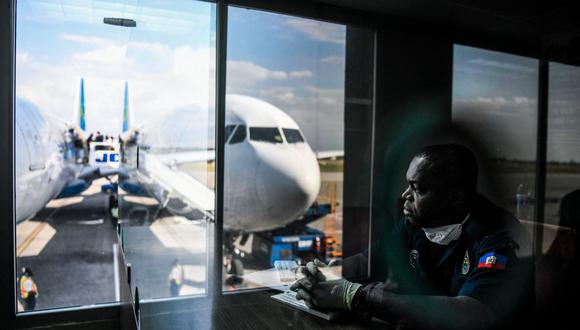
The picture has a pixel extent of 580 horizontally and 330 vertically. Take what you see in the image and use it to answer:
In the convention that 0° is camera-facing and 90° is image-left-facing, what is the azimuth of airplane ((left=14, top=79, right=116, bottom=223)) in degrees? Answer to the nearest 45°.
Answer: approximately 45°

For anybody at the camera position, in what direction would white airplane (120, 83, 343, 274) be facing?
facing the viewer and to the right of the viewer

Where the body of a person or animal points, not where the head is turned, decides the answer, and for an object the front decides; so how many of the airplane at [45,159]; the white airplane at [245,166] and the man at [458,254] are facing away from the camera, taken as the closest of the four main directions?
0

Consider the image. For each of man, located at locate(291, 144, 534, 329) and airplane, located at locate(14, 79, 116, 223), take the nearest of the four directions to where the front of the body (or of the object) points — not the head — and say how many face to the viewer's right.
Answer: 0

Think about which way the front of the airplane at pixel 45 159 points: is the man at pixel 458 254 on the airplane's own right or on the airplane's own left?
on the airplane's own left

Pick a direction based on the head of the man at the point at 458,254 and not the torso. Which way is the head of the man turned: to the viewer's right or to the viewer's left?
to the viewer's left

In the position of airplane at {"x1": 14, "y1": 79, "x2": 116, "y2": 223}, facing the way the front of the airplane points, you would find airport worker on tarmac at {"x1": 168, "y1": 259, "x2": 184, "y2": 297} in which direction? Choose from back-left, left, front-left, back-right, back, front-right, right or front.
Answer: front-left

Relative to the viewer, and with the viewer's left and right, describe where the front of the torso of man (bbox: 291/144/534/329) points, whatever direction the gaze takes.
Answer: facing the viewer and to the left of the viewer
